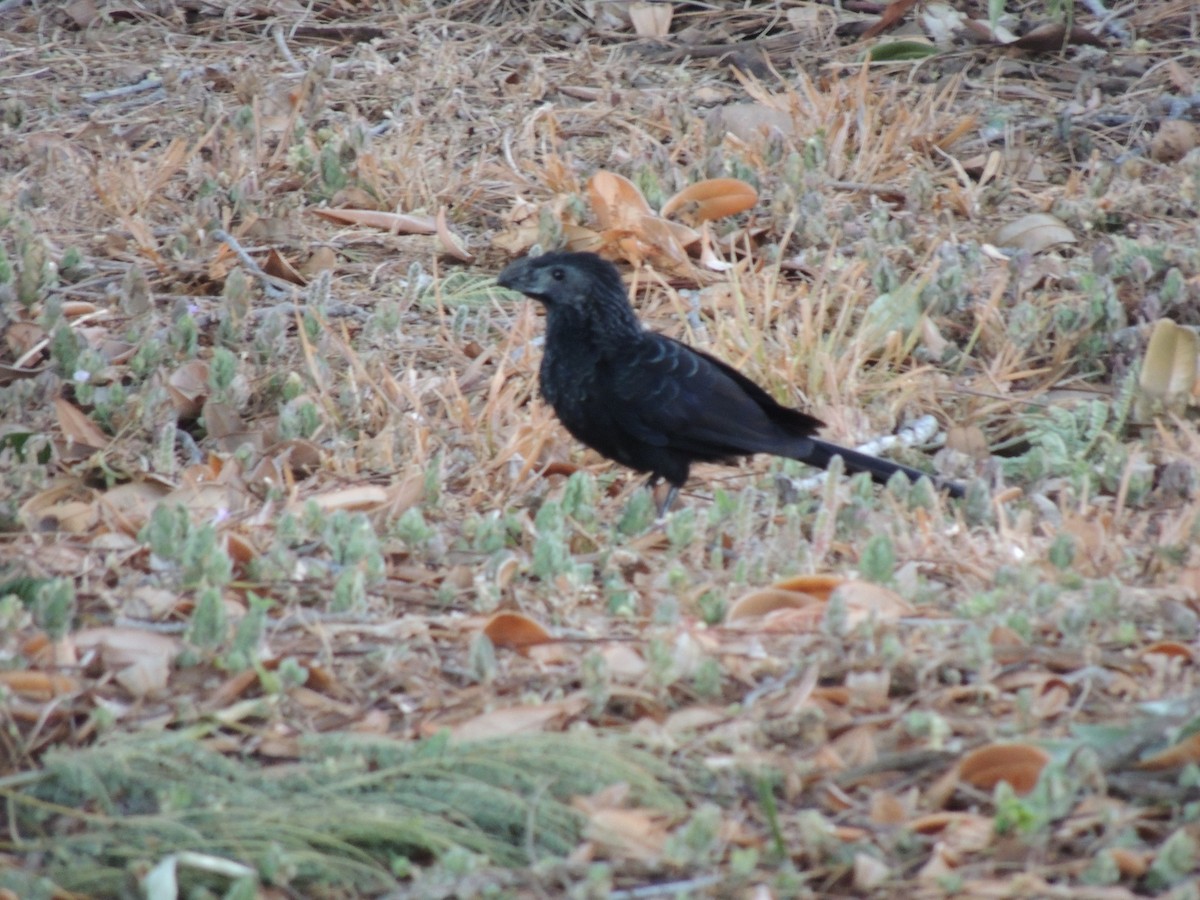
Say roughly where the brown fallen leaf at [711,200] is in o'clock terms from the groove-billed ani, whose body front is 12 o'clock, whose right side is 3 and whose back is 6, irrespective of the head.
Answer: The brown fallen leaf is roughly at 3 o'clock from the groove-billed ani.

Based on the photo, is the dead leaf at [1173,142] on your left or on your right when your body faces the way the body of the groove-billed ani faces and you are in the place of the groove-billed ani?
on your right

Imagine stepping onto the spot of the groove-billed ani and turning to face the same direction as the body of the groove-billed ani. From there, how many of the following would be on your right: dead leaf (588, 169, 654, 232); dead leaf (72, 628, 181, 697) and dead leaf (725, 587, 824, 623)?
1

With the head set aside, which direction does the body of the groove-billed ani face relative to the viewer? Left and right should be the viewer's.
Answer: facing to the left of the viewer

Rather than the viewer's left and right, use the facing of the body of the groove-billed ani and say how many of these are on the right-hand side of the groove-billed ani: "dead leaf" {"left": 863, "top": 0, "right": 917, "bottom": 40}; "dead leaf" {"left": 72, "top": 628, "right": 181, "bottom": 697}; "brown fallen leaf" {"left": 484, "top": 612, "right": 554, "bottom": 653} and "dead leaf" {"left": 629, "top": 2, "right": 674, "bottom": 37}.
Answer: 2

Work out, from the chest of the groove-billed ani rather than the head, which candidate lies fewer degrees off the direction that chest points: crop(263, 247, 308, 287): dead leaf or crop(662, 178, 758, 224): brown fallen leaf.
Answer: the dead leaf

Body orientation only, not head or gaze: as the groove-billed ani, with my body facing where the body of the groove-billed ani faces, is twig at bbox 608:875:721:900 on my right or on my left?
on my left

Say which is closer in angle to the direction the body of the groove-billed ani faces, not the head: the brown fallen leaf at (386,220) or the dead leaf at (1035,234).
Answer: the brown fallen leaf

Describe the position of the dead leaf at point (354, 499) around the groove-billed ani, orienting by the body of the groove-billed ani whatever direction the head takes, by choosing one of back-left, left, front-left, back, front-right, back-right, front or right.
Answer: front-left

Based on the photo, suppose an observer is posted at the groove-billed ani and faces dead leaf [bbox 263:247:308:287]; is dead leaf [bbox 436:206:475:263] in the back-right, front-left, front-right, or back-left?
front-right

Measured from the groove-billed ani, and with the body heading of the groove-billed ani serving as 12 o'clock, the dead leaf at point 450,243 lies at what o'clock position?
The dead leaf is roughly at 2 o'clock from the groove-billed ani.

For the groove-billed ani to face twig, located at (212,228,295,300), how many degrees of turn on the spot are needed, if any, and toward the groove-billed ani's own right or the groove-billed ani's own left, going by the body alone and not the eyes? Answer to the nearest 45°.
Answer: approximately 45° to the groove-billed ani's own right

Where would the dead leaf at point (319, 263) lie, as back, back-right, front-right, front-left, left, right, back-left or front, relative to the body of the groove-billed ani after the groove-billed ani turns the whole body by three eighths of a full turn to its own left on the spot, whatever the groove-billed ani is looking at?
back

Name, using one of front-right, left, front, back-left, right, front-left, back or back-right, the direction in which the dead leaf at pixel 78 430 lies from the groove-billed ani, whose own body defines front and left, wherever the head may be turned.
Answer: front

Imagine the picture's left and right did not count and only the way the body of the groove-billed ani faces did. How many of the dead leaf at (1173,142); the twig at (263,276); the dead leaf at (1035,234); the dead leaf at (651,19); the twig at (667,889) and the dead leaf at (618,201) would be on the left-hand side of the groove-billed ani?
1
